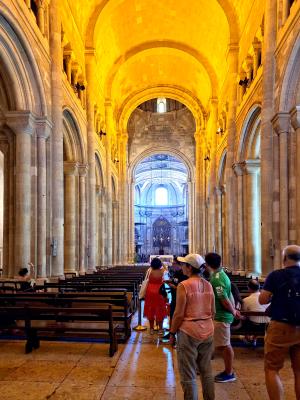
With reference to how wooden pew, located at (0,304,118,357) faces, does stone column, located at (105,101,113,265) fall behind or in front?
in front

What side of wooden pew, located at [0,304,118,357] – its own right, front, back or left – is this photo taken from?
back

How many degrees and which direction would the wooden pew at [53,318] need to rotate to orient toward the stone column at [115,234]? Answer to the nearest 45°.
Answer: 0° — it already faces it

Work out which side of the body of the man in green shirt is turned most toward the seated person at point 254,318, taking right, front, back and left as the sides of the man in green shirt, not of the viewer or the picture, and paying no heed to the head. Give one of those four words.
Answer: right

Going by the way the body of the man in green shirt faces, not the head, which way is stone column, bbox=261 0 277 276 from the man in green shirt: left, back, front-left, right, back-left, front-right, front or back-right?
right

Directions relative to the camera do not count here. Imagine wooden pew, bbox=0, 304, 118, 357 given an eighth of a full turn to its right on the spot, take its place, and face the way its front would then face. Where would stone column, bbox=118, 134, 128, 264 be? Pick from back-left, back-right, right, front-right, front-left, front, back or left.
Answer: front-left

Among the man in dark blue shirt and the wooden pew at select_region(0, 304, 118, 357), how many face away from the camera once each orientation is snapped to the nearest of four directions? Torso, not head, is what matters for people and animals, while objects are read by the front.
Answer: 2

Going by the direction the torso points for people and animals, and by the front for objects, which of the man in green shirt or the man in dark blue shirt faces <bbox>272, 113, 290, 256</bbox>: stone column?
the man in dark blue shirt

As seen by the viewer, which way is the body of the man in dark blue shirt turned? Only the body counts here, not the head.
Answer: away from the camera
